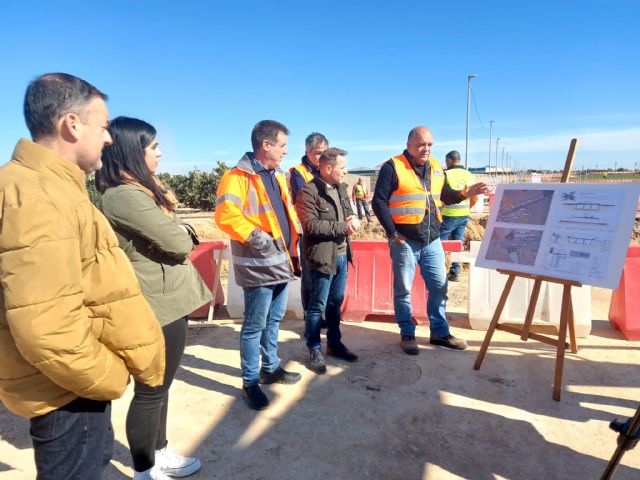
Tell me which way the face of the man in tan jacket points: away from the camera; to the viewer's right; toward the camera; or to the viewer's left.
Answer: to the viewer's right

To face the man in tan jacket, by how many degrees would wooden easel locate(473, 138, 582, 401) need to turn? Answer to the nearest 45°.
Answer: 0° — it already faces them

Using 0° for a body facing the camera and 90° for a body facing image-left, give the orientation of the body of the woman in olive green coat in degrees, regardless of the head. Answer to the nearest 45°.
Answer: approximately 270°

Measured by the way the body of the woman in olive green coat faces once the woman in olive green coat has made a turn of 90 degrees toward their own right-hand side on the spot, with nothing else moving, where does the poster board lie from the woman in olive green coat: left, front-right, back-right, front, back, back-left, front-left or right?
left

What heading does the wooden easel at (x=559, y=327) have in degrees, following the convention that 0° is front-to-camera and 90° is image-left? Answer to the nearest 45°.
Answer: approximately 45°

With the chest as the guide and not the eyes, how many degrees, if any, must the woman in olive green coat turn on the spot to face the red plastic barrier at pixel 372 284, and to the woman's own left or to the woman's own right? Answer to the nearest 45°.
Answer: approximately 45° to the woman's own left

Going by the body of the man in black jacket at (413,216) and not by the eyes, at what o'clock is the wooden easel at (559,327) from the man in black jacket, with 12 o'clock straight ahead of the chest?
The wooden easel is roughly at 11 o'clock from the man in black jacket.

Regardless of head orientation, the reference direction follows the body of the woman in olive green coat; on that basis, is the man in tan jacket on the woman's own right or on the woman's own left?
on the woman's own right

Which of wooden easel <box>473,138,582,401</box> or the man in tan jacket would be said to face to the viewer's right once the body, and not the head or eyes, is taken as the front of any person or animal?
the man in tan jacket

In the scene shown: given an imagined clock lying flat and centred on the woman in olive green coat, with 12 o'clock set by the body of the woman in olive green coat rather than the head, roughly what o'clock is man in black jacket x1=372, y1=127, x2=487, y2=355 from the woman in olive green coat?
The man in black jacket is roughly at 11 o'clock from the woman in olive green coat.

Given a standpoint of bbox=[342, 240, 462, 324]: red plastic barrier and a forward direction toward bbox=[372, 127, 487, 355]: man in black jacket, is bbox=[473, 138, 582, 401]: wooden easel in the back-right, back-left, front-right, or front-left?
front-left

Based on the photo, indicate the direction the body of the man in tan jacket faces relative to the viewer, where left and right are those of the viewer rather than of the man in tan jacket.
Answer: facing to the right of the viewer
